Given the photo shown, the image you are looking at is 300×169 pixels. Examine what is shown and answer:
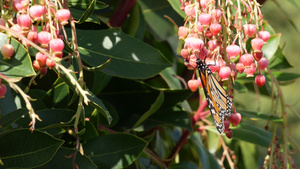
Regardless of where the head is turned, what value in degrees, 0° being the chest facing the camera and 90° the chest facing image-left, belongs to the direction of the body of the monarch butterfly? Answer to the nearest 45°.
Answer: approximately 90°
